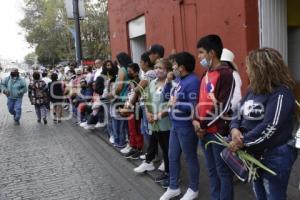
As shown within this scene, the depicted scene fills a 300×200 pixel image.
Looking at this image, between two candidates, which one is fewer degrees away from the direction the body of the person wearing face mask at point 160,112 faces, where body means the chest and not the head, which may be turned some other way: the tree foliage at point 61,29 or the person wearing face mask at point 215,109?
the person wearing face mask

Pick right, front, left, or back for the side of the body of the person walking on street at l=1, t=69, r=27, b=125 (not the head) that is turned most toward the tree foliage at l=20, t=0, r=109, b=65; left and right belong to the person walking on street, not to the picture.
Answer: back

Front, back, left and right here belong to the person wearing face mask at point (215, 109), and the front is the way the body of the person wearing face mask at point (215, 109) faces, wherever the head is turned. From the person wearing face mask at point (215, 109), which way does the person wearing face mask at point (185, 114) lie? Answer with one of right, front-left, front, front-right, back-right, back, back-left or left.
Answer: right

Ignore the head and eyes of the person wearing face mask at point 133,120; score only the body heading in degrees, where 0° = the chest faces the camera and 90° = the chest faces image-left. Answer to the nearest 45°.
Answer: approximately 90°

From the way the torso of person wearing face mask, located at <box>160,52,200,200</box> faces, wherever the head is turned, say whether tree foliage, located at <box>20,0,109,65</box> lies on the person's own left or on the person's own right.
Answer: on the person's own right

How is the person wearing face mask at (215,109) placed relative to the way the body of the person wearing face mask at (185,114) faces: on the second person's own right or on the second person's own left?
on the second person's own left
